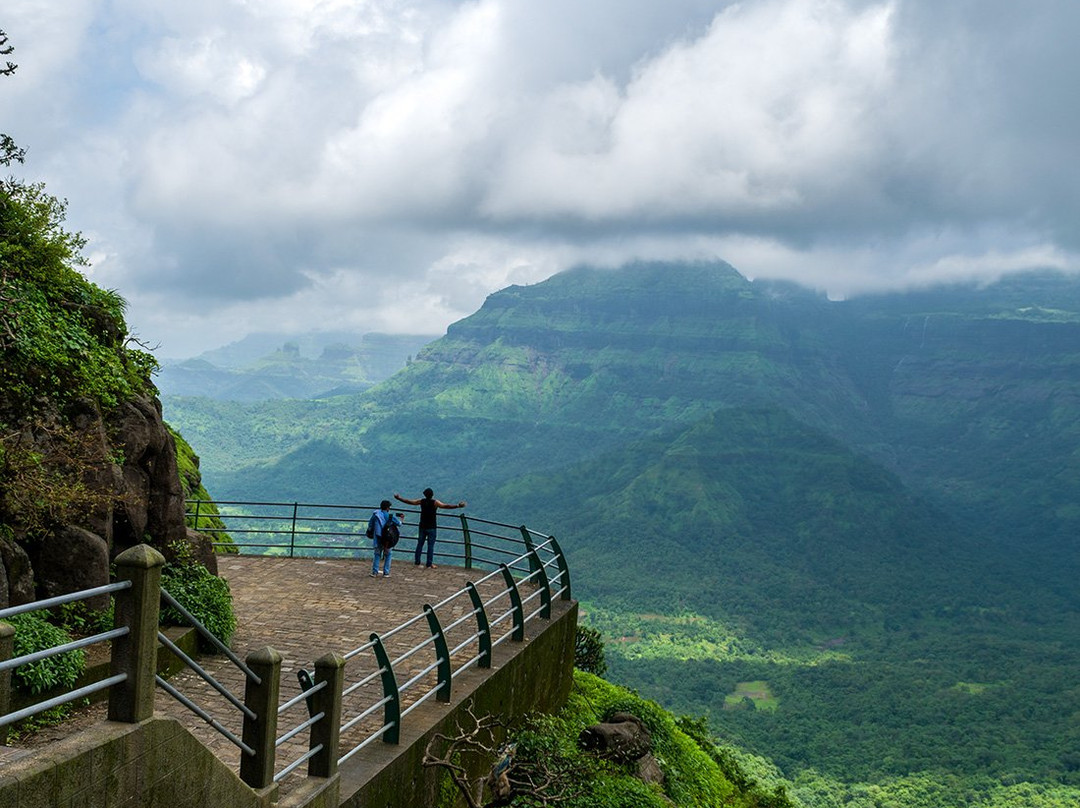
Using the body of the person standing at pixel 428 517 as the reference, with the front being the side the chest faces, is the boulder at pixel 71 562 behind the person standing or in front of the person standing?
behind

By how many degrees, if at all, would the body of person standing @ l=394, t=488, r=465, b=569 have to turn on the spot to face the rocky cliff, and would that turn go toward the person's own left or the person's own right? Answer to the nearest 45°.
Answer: approximately 135° to the person's own left

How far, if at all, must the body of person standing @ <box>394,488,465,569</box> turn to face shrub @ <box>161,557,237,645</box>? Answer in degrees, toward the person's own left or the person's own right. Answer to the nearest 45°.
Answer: approximately 135° to the person's own left

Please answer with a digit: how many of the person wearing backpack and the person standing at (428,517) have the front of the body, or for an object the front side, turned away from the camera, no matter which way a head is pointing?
2

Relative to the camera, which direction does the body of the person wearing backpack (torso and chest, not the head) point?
away from the camera

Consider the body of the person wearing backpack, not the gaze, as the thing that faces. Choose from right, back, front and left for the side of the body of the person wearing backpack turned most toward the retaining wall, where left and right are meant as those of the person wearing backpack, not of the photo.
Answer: back

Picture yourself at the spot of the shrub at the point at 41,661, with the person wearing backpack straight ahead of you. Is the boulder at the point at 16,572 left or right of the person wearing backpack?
left

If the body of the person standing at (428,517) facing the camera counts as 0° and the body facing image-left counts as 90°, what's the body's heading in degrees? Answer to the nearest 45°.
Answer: approximately 180°

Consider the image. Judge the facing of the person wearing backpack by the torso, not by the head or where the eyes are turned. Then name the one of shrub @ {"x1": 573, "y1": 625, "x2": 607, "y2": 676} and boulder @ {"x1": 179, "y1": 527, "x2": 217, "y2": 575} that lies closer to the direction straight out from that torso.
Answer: the shrub

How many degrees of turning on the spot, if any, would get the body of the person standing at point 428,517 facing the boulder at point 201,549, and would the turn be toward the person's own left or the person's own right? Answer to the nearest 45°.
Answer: approximately 135° to the person's own left

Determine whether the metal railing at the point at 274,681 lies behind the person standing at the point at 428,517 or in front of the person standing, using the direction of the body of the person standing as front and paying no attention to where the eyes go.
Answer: behind
